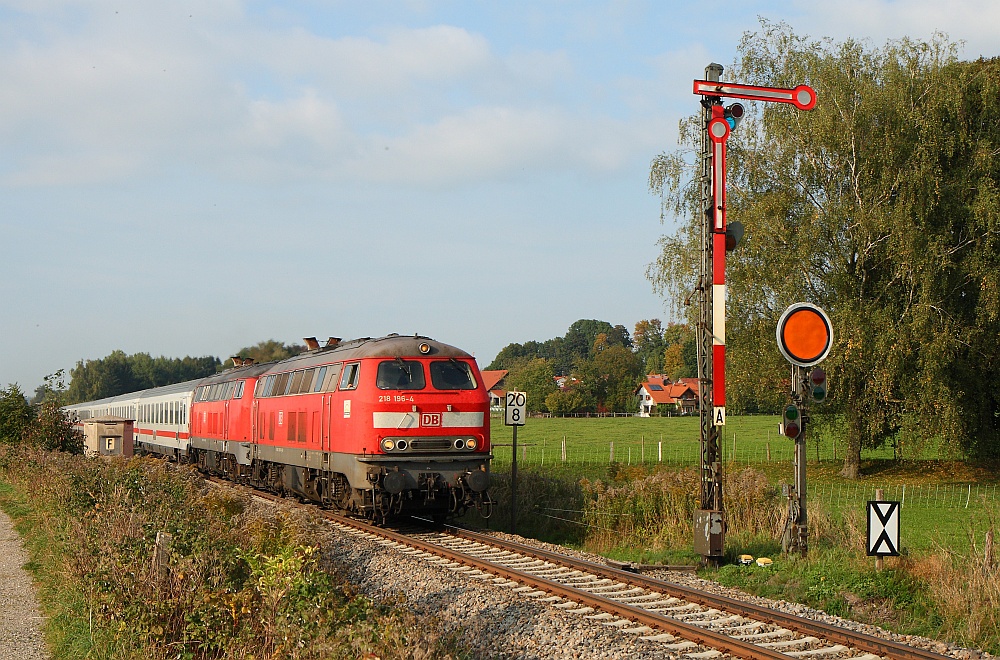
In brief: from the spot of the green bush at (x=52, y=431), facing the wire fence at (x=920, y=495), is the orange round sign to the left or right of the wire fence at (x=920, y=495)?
right

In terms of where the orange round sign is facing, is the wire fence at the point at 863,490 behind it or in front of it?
behind

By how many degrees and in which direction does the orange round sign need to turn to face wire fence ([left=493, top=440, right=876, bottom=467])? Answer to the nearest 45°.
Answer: approximately 180°

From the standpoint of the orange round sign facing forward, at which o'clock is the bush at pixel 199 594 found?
The bush is roughly at 1 o'clock from the orange round sign.

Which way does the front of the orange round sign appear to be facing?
toward the camera

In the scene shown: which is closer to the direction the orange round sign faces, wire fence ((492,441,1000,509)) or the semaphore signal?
the semaphore signal

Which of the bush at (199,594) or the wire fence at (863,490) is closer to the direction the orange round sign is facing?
the bush

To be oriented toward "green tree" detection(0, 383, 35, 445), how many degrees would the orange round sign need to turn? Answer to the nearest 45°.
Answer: approximately 135° to its right

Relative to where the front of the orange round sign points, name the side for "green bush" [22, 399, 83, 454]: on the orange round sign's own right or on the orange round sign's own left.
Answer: on the orange round sign's own right

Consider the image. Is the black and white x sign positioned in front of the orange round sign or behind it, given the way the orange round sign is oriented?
in front

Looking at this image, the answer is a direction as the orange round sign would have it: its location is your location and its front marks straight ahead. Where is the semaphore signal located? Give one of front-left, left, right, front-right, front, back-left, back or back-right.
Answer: right

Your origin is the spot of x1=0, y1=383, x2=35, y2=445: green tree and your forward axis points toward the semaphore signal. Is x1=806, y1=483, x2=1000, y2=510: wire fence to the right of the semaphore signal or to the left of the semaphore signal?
left
